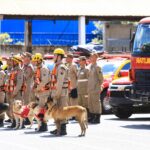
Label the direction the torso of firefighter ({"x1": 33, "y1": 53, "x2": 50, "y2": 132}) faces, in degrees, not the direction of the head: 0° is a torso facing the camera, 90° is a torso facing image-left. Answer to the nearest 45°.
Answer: approximately 45°

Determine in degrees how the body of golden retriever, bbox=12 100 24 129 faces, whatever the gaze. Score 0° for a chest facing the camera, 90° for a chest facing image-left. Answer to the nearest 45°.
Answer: approximately 45°

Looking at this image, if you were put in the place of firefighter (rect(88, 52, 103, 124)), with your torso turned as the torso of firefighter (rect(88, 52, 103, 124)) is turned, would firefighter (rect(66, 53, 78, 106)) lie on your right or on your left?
on your right

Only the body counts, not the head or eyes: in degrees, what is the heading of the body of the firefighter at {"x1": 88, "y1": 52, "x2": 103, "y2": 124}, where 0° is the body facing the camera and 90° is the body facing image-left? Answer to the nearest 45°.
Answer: approximately 45°
